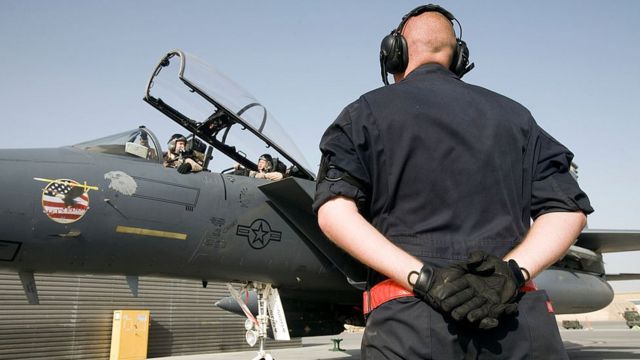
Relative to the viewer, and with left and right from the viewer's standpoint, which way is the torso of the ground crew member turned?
facing away from the viewer

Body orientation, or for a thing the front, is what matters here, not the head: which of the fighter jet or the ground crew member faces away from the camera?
the ground crew member

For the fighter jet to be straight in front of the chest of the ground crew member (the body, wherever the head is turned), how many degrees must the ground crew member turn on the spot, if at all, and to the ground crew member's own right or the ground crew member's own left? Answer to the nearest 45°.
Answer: approximately 45° to the ground crew member's own left

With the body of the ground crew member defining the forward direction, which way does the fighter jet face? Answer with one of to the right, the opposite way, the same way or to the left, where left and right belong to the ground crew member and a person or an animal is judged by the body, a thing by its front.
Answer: to the left

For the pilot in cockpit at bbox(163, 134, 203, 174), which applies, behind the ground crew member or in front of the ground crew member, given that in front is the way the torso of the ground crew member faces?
in front

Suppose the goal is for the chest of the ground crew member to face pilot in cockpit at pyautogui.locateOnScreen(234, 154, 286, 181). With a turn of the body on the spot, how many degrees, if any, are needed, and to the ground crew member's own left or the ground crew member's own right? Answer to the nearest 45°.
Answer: approximately 45° to the ground crew member's own left

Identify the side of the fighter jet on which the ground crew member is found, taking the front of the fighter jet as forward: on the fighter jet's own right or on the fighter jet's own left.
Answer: on the fighter jet's own left

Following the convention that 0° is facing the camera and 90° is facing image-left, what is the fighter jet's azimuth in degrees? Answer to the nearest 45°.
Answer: approximately 90°

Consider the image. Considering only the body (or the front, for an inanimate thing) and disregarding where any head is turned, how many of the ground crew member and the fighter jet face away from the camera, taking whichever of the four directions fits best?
1
